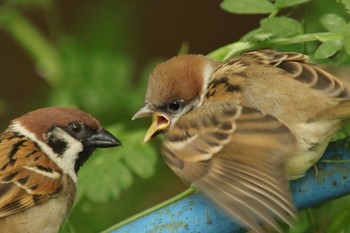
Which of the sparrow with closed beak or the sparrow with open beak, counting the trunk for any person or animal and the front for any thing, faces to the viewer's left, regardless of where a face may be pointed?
the sparrow with open beak

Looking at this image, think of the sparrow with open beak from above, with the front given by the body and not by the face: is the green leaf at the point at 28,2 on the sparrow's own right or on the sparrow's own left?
on the sparrow's own right

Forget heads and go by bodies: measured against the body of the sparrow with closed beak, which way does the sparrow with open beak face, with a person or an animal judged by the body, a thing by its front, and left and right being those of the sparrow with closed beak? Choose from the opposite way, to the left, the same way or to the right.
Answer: the opposite way

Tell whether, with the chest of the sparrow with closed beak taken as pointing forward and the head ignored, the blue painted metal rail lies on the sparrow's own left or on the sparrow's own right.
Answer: on the sparrow's own left

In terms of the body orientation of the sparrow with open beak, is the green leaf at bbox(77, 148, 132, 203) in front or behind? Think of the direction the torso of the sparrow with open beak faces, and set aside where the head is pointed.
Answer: in front

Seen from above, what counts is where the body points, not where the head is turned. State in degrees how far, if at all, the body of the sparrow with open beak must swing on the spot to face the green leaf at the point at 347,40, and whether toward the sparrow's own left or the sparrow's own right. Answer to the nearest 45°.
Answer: approximately 180°

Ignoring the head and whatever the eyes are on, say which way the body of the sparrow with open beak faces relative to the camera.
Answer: to the viewer's left

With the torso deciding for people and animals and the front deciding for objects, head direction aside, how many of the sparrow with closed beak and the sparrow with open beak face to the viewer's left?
1

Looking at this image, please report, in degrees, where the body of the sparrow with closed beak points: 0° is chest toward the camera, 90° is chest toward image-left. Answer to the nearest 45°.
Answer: approximately 270°
